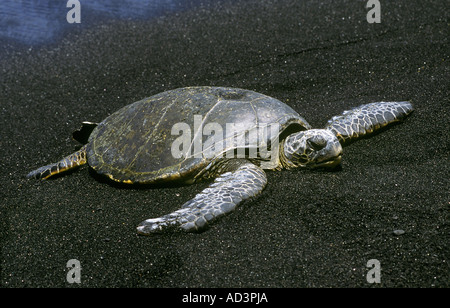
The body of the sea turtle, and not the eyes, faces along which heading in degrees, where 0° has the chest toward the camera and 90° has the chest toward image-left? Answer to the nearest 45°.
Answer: approximately 315°
